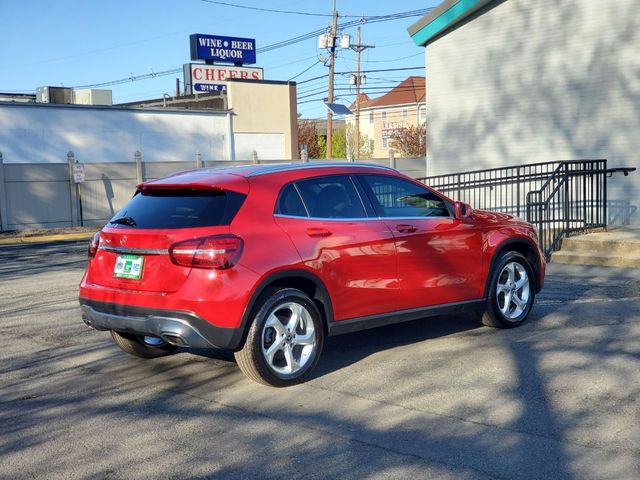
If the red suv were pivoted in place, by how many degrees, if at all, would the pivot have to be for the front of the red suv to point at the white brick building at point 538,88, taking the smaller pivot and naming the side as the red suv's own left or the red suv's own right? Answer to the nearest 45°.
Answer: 0° — it already faces it

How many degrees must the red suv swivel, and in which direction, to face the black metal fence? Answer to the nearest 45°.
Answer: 0° — it already faces it

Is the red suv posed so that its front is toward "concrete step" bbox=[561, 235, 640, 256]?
yes

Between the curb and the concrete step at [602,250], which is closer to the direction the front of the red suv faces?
the concrete step

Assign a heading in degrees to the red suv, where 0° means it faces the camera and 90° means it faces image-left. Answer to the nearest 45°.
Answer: approximately 225°

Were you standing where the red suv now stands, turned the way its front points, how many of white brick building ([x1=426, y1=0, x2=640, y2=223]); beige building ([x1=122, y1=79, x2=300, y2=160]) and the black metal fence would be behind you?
0

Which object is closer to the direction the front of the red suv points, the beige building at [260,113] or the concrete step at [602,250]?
the concrete step

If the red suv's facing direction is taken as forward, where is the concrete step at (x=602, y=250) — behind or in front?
in front

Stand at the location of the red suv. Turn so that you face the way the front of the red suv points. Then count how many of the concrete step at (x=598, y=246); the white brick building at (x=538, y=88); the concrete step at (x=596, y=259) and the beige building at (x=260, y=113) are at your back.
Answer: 0

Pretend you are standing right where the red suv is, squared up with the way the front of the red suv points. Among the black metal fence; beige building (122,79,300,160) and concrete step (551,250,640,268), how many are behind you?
0

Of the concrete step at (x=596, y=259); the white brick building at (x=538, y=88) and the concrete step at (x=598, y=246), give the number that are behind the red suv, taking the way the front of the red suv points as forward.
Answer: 0

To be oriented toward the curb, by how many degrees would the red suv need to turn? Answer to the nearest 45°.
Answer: approximately 90° to its left

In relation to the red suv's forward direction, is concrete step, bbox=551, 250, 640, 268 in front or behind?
in front

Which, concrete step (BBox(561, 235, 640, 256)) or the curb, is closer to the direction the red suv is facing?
the concrete step

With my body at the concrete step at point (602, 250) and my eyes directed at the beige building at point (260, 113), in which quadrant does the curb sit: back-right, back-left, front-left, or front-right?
front-left
